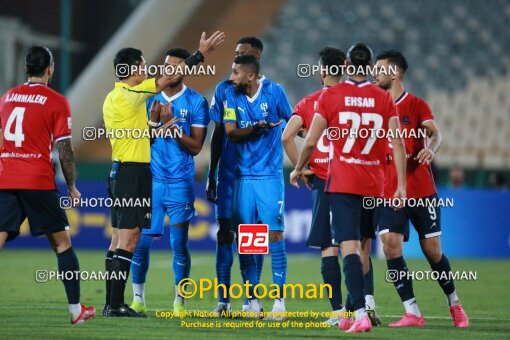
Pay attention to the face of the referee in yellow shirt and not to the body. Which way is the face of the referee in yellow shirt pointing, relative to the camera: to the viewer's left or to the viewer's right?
to the viewer's right

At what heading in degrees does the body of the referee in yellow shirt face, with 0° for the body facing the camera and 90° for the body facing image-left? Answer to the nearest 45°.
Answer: approximately 270°
